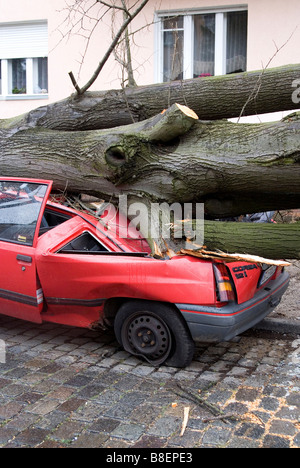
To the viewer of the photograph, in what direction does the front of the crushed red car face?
facing away from the viewer and to the left of the viewer
